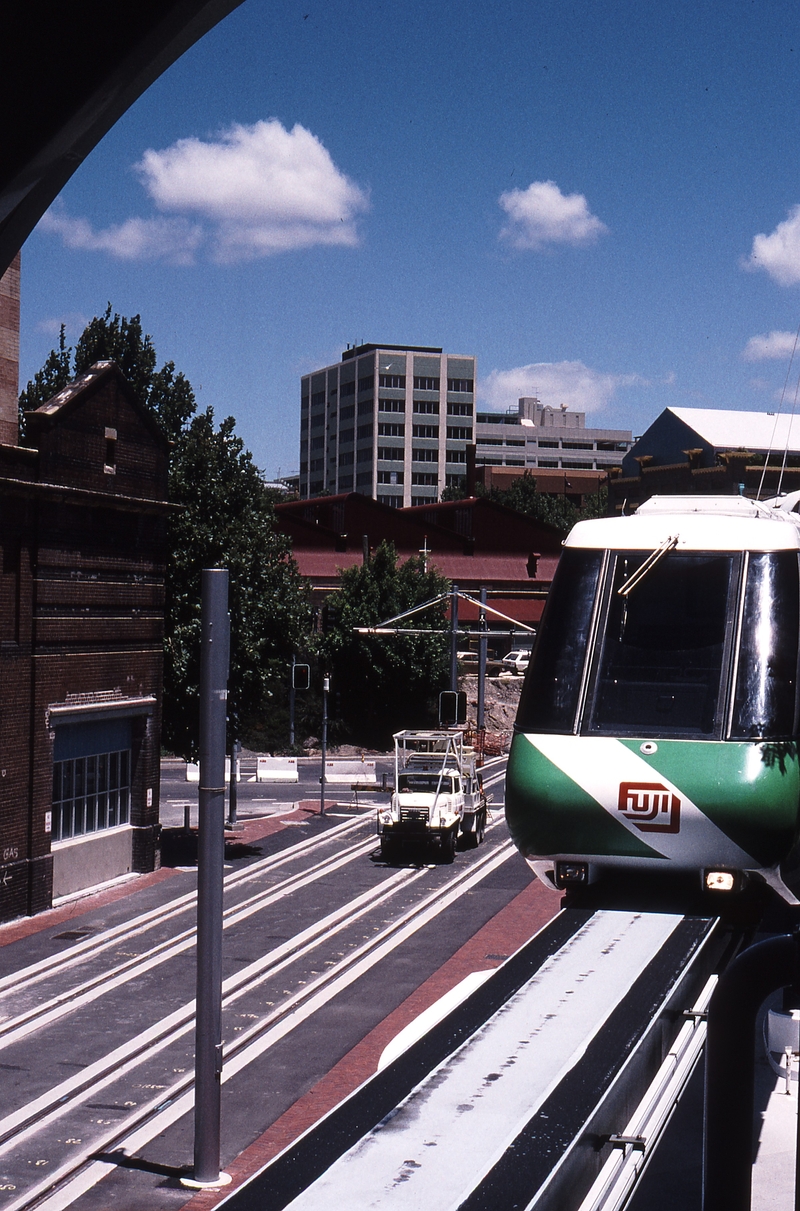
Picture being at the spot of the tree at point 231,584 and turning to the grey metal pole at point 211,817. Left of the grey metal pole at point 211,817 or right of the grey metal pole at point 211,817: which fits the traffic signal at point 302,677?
left

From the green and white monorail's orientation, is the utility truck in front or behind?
behind

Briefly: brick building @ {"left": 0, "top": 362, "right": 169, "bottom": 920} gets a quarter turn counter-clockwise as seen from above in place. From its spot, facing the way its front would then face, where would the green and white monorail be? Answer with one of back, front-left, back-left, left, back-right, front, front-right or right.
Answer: back-right

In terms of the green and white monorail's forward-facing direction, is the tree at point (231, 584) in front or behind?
behind

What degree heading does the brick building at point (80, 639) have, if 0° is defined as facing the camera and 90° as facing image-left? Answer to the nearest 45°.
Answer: approximately 315°

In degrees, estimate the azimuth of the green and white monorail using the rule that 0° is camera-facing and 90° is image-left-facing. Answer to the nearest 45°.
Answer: approximately 0°

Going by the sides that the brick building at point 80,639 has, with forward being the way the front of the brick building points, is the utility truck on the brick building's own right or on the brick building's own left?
on the brick building's own left

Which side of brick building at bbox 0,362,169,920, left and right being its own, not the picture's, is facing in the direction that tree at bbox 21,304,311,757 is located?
left

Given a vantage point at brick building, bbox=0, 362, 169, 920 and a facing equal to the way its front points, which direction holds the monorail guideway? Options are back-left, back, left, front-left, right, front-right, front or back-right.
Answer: front-right

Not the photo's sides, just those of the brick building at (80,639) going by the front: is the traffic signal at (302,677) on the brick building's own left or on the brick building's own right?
on the brick building's own left
